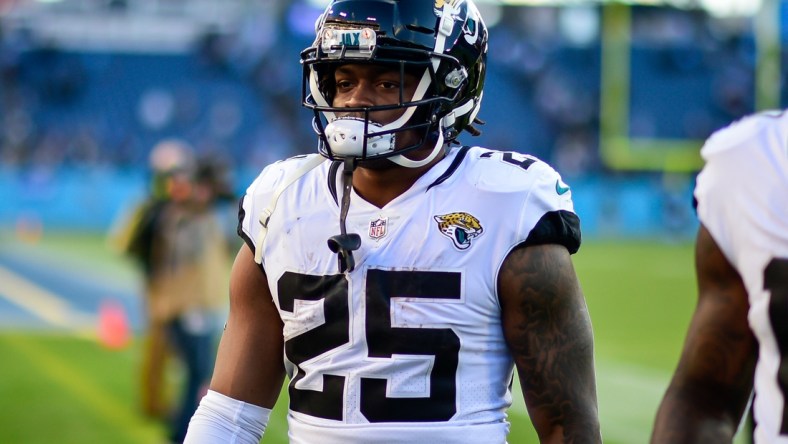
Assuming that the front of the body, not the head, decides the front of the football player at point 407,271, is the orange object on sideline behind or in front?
behind

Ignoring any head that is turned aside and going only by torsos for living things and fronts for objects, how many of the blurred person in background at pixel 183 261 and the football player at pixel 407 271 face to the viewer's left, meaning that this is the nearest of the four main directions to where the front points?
0

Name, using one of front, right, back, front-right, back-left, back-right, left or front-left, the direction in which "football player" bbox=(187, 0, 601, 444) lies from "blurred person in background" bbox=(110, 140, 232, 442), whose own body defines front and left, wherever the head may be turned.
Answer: front-right

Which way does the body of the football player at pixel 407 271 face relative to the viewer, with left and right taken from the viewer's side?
facing the viewer

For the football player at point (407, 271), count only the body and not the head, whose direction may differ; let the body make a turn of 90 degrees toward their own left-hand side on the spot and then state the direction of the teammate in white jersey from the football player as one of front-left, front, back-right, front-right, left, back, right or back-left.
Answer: front-right

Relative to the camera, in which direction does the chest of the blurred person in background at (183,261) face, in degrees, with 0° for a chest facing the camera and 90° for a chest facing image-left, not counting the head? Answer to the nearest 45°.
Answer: approximately 315°

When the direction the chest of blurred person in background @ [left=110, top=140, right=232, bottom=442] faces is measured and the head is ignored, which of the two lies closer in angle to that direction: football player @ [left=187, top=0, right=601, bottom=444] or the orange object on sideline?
the football player

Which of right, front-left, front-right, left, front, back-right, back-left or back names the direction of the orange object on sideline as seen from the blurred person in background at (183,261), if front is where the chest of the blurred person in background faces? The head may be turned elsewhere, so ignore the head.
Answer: back-left
